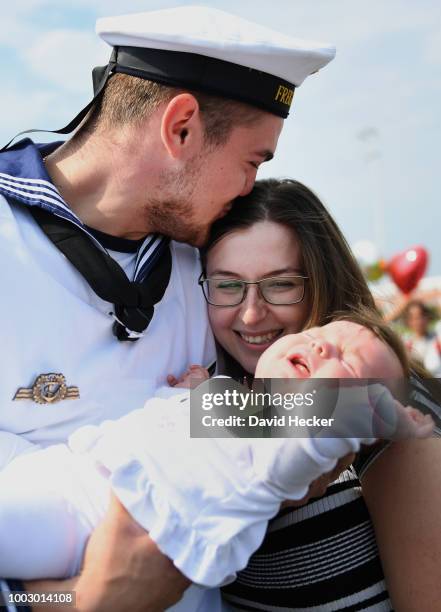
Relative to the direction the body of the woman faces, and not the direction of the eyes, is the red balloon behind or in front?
behind

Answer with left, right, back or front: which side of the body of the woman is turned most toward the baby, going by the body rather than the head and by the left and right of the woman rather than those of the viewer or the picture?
front

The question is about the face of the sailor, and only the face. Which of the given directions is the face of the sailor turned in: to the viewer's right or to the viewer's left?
to the viewer's right

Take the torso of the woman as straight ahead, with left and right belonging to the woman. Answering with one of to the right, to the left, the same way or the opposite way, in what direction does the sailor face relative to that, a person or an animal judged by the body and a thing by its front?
to the left

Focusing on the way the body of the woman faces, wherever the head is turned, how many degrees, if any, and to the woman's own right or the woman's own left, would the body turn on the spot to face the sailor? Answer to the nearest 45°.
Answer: approximately 90° to the woman's own right

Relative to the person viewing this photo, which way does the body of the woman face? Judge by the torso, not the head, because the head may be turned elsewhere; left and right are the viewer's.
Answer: facing the viewer and to the left of the viewer

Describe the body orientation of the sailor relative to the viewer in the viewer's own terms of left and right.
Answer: facing the viewer and to the right of the viewer

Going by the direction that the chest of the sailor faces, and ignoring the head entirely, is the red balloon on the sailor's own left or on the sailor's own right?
on the sailor's own left

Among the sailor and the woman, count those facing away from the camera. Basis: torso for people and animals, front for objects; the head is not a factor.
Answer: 0

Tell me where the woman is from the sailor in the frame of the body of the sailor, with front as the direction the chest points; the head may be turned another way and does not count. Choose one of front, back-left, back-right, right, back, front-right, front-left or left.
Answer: front
